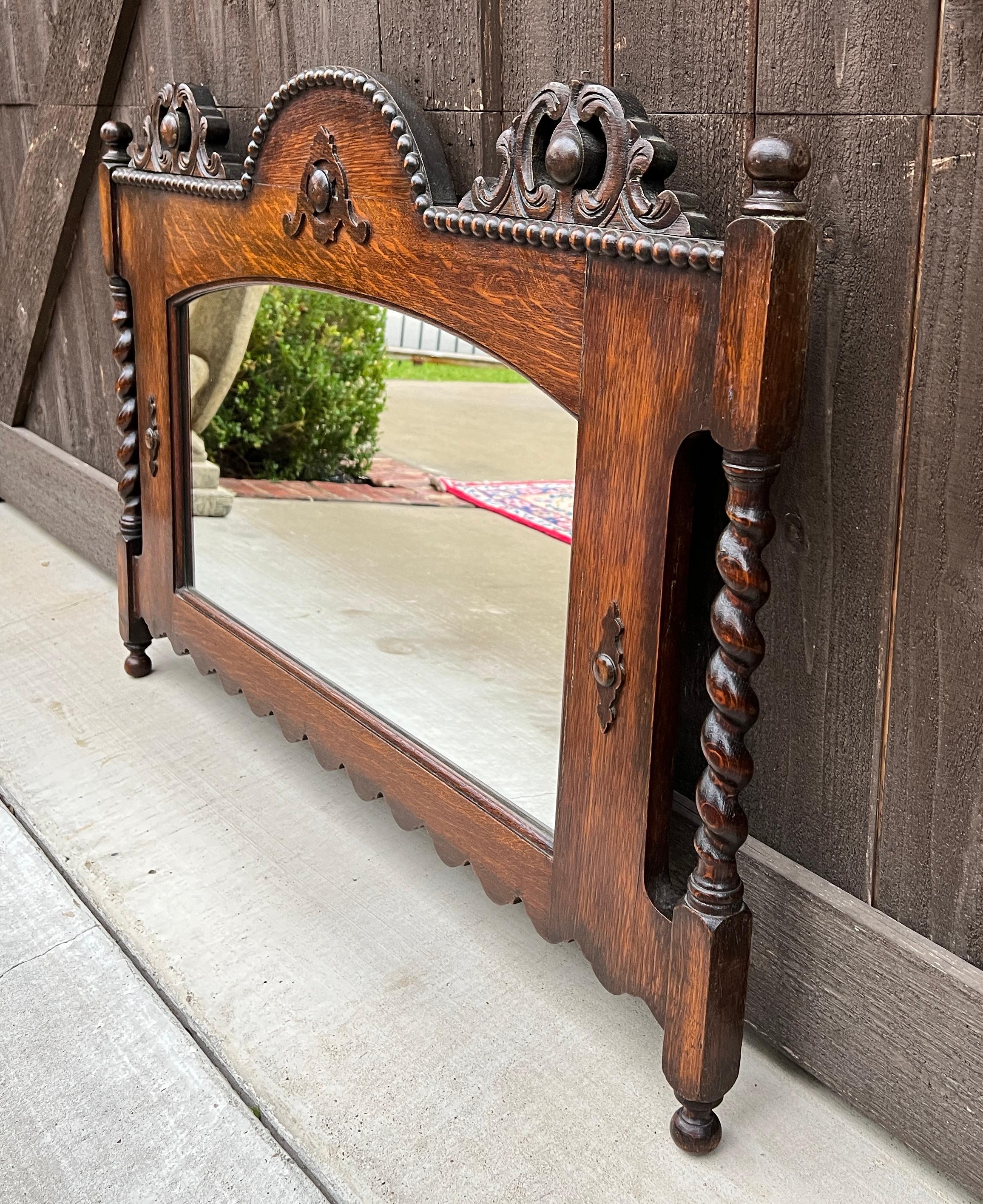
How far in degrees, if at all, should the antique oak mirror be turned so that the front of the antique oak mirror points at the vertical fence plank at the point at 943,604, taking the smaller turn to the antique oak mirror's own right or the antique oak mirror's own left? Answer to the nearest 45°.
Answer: approximately 90° to the antique oak mirror's own left

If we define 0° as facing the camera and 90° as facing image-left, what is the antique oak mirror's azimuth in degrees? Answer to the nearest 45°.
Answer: approximately 45°

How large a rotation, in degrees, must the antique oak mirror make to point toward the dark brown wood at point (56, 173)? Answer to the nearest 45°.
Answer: approximately 90° to its right

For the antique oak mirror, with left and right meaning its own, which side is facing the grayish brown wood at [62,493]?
right
